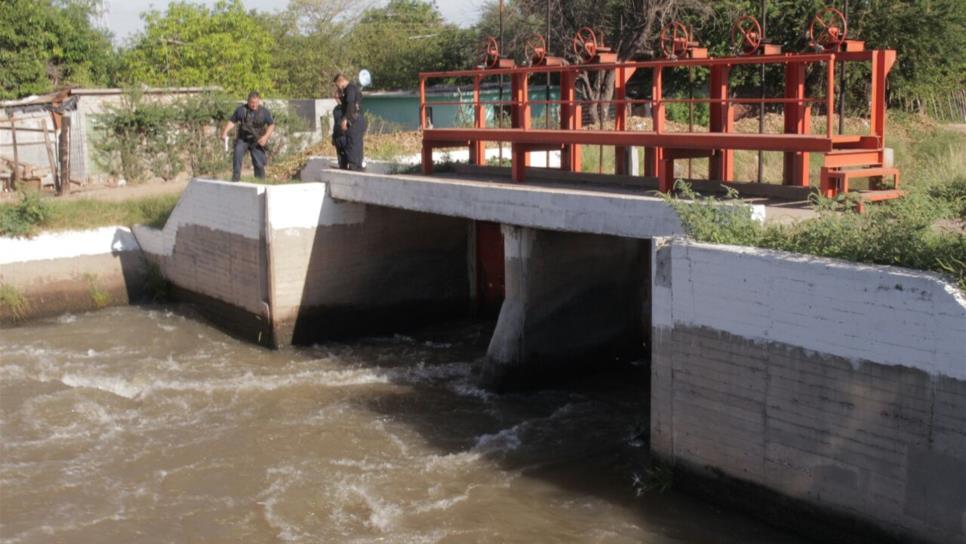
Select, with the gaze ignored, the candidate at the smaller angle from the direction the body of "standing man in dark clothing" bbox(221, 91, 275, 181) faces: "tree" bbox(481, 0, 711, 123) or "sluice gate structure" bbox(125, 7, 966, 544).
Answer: the sluice gate structure

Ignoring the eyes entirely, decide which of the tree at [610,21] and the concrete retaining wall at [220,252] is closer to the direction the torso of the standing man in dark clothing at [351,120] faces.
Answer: the concrete retaining wall

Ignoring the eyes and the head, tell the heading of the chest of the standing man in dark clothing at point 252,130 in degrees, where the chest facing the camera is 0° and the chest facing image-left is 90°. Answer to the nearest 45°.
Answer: approximately 0°

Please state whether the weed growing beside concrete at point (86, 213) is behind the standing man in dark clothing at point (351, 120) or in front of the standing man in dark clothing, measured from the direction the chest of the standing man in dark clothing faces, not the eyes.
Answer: in front

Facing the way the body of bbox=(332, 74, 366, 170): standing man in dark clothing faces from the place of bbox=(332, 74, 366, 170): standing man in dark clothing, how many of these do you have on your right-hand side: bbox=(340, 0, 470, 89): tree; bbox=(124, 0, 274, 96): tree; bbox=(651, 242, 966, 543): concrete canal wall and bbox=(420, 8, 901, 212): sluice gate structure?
2

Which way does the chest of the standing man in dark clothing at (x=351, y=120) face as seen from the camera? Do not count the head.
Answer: to the viewer's left

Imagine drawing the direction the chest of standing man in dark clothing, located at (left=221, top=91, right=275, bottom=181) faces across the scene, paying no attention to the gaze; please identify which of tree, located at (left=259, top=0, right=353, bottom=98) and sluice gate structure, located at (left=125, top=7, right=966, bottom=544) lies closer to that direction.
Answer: the sluice gate structure

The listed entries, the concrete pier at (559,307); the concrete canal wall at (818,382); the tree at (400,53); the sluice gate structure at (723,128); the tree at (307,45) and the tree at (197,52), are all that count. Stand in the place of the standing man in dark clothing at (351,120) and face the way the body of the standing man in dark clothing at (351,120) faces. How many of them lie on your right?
3

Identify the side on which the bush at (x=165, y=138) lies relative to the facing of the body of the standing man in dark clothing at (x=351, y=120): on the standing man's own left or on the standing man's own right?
on the standing man's own right

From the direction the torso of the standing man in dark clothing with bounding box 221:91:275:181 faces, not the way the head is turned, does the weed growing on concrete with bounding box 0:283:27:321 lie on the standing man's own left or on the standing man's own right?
on the standing man's own right

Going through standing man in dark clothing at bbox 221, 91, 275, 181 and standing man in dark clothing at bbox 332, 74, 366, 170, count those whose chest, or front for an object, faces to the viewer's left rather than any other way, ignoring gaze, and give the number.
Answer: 1

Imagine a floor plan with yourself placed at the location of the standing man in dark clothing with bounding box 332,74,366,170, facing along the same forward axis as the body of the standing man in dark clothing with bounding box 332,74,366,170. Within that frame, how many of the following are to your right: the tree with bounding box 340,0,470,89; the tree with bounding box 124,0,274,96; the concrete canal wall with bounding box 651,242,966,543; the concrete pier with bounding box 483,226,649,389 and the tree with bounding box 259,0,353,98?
3

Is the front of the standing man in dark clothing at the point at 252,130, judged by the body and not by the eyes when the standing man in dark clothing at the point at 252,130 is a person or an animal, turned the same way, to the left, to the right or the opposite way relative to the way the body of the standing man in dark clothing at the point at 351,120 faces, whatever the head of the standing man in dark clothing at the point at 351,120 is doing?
to the left

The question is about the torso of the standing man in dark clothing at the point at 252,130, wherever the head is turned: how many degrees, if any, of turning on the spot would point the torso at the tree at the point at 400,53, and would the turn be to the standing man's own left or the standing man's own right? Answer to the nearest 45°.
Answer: approximately 180°

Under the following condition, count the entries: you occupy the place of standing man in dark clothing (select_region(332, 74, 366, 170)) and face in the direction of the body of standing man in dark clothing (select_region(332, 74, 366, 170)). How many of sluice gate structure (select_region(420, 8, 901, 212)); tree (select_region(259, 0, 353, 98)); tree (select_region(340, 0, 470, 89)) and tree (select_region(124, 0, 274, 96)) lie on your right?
3
